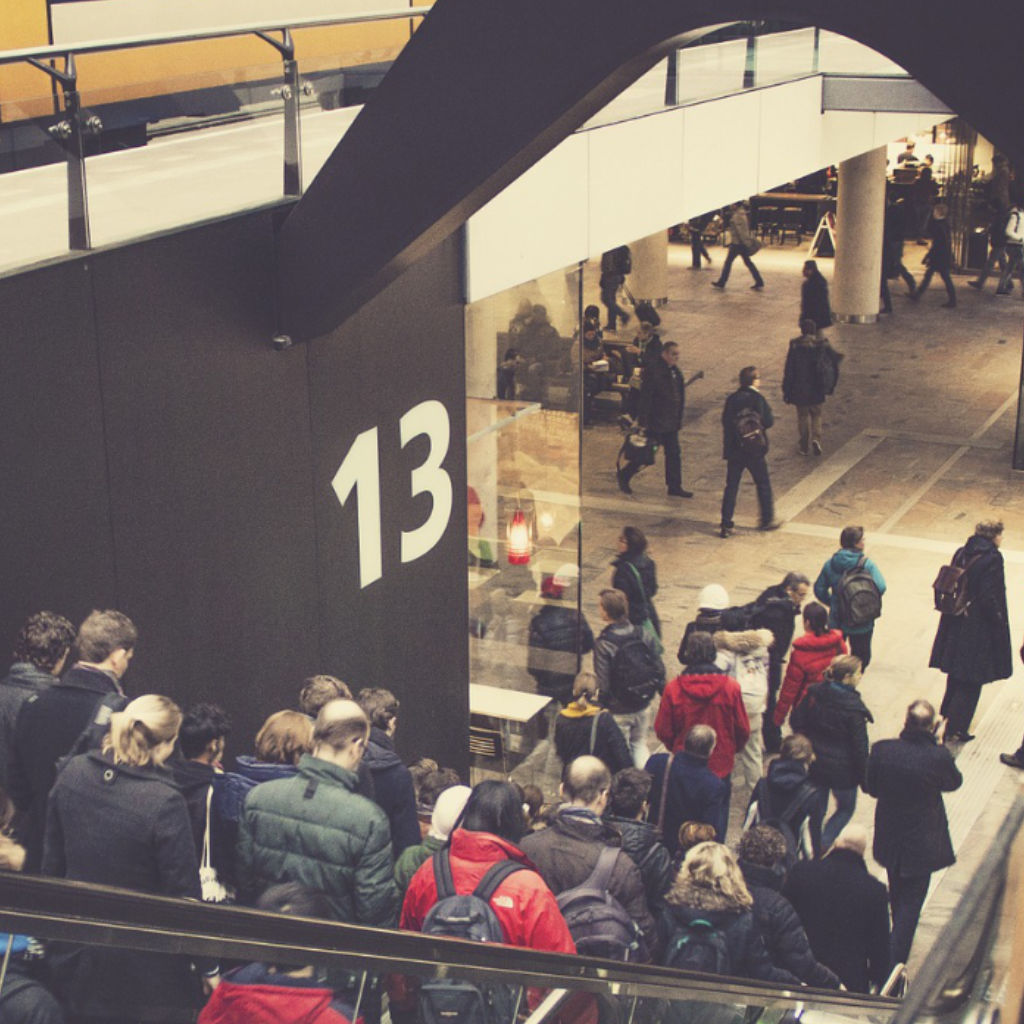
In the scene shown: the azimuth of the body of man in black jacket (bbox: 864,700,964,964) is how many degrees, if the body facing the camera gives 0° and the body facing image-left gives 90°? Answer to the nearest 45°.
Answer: approximately 180°

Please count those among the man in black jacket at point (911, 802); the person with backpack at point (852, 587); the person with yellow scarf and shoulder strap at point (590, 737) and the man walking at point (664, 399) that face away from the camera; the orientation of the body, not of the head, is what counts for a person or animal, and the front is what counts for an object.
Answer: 3

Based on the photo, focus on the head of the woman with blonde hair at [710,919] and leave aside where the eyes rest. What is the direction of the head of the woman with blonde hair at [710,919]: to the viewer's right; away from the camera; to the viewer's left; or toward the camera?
away from the camera

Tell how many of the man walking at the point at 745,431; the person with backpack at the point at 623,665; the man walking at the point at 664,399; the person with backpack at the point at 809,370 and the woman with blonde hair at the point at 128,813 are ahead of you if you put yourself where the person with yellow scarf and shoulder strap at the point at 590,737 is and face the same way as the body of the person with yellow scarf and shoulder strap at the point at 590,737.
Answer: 4

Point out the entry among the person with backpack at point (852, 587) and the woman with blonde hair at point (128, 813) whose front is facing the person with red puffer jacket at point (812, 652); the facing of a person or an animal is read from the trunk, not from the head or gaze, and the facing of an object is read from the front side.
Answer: the woman with blonde hair

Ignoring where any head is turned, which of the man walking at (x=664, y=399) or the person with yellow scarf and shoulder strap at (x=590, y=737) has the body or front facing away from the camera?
the person with yellow scarf and shoulder strap

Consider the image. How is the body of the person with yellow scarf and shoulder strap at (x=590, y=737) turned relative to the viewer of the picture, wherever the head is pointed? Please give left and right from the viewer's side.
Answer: facing away from the viewer

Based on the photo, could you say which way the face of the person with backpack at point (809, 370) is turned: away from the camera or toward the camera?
away from the camera

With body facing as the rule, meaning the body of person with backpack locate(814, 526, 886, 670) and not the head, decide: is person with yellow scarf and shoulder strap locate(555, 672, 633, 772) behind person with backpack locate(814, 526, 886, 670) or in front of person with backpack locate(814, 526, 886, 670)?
behind

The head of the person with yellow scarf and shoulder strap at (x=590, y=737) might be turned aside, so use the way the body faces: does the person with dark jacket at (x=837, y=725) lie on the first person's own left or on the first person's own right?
on the first person's own right

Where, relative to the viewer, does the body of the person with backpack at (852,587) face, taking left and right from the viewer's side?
facing away from the viewer
